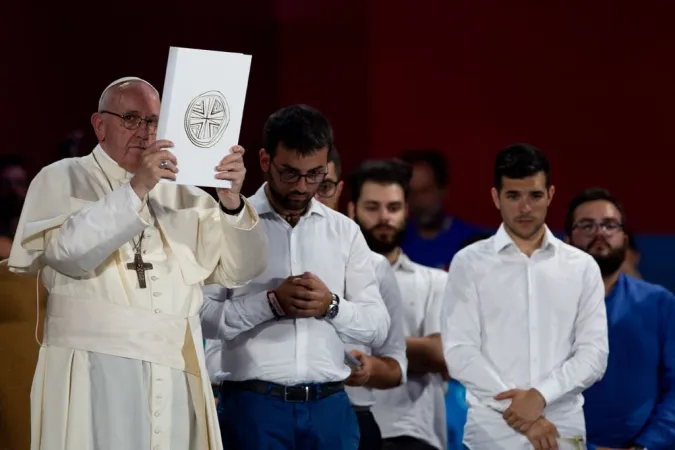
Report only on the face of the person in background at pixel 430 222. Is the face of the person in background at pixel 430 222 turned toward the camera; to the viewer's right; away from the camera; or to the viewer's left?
toward the camera

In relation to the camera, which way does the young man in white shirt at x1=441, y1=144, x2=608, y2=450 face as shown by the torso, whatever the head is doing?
toward the camera

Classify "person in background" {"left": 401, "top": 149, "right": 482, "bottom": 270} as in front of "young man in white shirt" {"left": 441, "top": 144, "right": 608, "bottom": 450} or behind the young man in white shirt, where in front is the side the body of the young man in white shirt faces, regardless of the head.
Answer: behind

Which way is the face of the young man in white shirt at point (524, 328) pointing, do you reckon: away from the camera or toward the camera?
toward the camera

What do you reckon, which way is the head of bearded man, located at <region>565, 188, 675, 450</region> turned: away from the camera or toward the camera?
toward the camera

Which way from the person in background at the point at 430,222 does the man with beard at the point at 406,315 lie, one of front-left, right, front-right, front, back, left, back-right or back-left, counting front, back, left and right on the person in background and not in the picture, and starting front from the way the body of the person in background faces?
front-left

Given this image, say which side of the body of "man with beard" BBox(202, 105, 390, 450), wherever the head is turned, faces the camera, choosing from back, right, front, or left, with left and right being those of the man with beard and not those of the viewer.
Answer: front

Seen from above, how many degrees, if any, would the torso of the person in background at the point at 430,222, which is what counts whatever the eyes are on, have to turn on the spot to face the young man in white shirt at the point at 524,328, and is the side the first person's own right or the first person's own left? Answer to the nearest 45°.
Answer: approximately 45° to the first person's own left

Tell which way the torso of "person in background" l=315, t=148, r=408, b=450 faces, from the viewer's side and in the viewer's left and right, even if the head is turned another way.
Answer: facing the viewer and to the left of the viewer

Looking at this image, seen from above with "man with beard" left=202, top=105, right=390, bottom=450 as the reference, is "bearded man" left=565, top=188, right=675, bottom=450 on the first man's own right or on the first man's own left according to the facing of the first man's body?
on the first man's own left

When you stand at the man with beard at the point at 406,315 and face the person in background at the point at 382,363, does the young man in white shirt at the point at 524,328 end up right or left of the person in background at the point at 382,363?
left

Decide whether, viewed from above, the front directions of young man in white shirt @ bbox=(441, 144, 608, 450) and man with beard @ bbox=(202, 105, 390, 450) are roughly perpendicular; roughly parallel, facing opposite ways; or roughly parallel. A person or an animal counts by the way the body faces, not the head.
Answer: roughly parallel

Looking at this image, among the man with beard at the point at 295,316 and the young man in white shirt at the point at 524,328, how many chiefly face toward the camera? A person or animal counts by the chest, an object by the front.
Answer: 2
